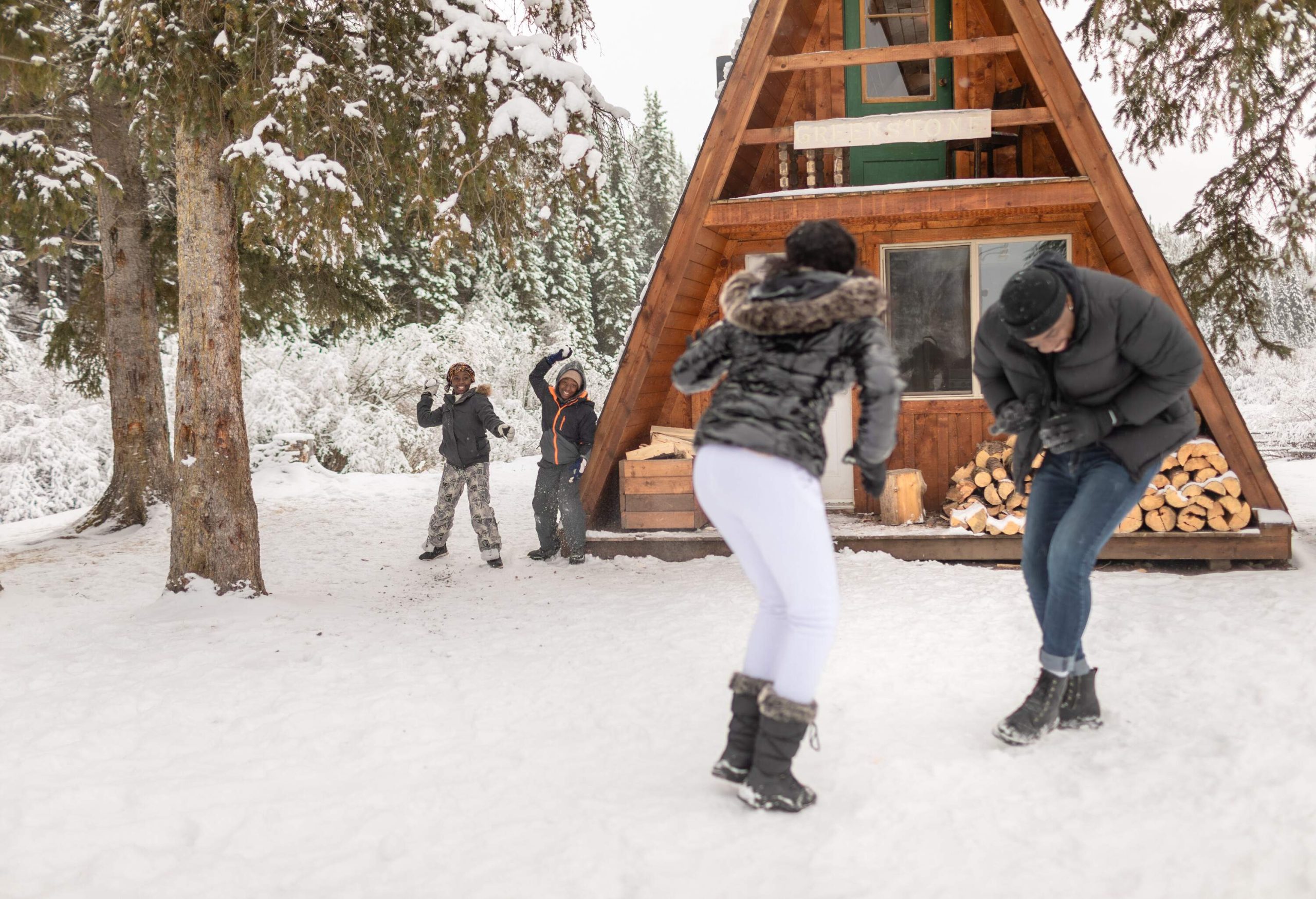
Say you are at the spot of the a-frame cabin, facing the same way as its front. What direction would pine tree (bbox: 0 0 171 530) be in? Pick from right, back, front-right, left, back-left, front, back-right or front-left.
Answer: right

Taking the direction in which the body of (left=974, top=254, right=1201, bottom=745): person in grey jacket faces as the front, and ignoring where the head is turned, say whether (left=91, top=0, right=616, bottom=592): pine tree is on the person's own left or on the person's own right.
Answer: on the person's own right

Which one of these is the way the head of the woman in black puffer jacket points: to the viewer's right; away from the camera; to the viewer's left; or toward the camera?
away from the camera

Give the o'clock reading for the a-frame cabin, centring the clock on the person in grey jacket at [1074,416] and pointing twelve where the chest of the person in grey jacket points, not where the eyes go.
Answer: The a-frame cabin is roughly at 4 o'clock from the person in grey jacket.

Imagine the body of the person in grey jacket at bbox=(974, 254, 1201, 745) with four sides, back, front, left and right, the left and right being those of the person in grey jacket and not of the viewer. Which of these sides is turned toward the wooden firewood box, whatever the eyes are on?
right

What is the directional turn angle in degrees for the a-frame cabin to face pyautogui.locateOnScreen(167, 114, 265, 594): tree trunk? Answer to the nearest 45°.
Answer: approximately 45° to its right

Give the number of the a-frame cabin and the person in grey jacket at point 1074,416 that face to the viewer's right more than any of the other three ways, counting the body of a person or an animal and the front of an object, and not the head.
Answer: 0

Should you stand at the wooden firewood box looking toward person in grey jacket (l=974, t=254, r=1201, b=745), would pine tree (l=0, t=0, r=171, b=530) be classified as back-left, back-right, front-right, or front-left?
back-right

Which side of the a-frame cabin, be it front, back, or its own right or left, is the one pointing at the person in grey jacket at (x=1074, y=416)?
front

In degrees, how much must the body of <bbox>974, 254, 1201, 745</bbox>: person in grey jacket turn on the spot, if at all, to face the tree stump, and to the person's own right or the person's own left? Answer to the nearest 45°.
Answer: approximately 135° to the person's own right

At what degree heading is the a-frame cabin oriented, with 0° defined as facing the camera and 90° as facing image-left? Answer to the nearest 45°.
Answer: approximately 0°
